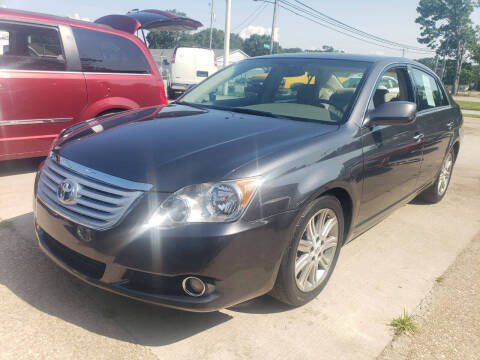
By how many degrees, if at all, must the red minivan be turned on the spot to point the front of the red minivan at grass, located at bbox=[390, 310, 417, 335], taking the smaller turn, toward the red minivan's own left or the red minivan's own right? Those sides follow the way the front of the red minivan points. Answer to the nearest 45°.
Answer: approximately 135° to the red minivan's own left

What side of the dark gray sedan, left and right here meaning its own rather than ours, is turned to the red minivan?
right

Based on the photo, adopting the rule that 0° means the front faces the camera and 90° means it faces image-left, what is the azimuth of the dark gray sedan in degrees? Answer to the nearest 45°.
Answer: approximately 45°

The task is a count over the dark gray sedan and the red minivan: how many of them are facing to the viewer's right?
0

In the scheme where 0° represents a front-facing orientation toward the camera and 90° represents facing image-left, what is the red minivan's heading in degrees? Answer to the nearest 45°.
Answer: approximately 90°
